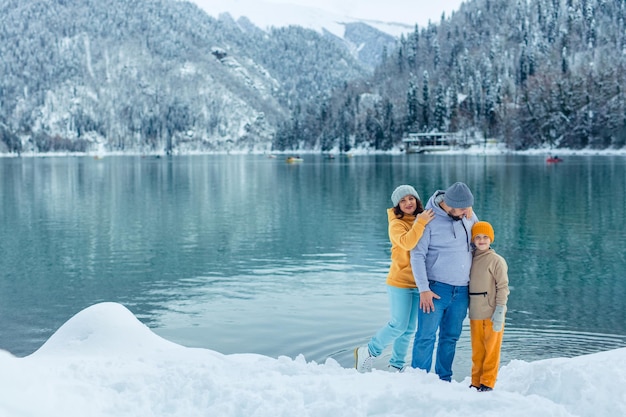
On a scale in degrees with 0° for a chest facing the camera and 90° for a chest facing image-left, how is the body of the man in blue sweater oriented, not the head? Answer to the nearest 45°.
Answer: approximately 315°

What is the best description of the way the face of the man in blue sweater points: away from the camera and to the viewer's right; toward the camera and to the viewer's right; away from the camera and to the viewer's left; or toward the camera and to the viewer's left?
toward the camera and to the viewer's right
